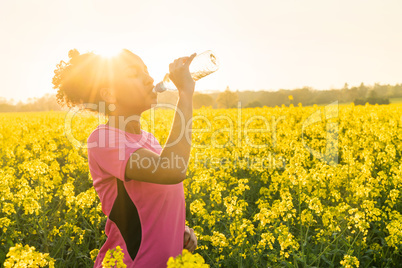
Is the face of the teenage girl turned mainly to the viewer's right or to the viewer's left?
to the viewer's right

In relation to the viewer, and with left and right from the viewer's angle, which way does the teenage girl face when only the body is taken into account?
facing to the right of the viewer
